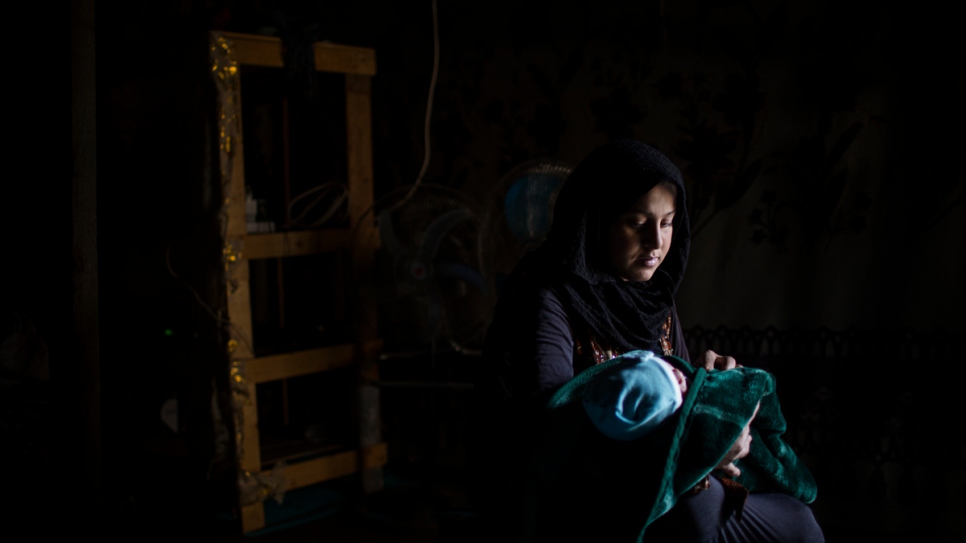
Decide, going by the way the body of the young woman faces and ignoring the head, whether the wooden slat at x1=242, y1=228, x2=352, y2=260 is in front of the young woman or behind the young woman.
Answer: behind

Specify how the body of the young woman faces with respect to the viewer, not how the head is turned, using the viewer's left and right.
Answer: facing the viewer and to the right of the viewer
